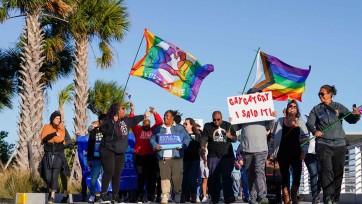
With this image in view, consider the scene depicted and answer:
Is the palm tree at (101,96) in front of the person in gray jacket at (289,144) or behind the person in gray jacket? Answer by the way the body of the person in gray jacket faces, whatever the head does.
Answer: behind

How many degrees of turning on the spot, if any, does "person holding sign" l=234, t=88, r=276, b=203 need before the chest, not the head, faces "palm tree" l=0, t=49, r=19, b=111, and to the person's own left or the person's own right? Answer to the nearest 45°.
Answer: approximately 135° to the person's own right

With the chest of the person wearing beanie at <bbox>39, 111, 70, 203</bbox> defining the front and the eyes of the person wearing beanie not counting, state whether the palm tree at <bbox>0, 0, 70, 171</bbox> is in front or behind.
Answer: behind

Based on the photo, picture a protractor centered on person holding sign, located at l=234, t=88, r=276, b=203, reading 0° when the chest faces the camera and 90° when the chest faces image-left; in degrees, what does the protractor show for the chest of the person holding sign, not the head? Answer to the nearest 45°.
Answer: approximately 0°
